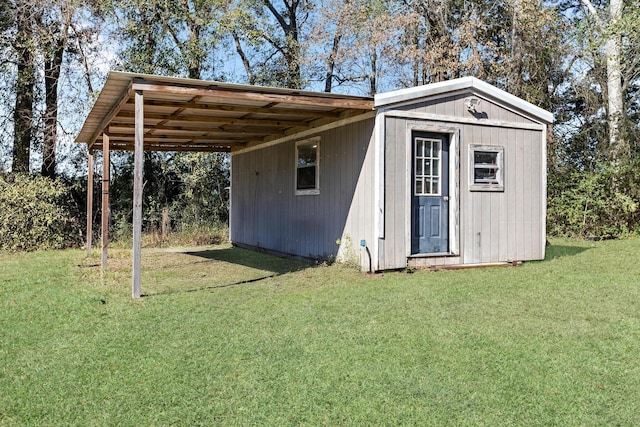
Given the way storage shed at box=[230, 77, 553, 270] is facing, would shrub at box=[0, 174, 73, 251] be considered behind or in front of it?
behind

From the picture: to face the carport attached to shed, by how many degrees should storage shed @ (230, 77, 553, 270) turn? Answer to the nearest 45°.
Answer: approximately 135° to its right
